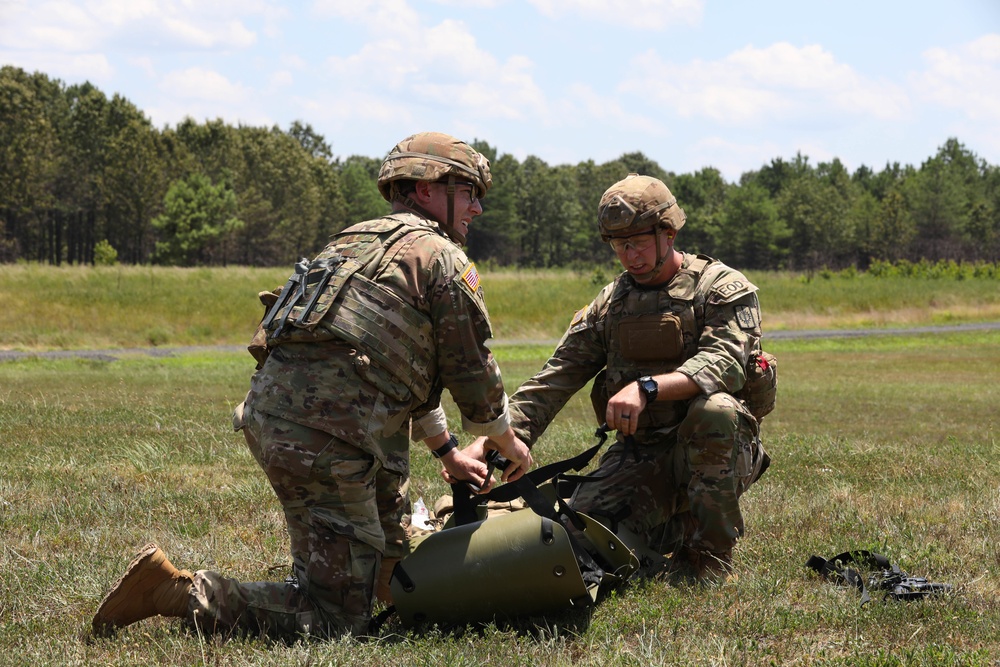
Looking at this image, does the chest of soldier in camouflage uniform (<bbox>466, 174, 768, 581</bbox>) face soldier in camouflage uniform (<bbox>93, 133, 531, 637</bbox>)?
yes

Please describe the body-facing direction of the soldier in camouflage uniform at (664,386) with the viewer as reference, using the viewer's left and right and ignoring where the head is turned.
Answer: facing the viewer and to the left of the viewer

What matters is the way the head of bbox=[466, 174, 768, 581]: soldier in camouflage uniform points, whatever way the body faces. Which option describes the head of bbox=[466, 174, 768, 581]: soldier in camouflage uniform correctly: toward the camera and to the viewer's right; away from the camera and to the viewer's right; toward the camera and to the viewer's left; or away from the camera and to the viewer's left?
toward the camera and to the viewer's left

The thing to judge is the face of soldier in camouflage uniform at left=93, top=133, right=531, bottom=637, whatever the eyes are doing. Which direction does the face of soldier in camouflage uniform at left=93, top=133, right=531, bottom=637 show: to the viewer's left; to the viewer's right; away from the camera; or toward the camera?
to the viewer's right

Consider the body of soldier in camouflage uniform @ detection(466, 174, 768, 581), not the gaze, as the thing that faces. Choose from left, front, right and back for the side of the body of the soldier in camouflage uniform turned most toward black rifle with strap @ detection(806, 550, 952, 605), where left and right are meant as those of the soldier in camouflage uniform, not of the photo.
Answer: left

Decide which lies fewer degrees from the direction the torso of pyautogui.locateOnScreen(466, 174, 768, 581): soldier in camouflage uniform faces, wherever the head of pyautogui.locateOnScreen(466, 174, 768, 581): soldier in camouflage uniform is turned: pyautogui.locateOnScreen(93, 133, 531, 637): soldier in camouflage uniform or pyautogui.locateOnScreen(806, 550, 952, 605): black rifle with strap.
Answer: the soldier in camouflage uniform

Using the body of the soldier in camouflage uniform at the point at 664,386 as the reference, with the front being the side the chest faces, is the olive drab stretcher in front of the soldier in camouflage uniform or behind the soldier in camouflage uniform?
in front
